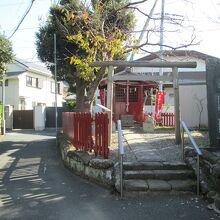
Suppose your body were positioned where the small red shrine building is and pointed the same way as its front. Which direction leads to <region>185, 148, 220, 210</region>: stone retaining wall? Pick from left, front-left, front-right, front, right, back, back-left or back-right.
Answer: front

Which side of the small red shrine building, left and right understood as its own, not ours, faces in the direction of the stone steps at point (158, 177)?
front

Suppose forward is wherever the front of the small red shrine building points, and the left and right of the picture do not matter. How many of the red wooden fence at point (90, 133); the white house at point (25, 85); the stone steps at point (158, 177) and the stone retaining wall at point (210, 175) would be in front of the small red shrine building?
3

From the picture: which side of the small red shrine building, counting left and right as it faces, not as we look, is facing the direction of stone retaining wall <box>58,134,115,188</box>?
front

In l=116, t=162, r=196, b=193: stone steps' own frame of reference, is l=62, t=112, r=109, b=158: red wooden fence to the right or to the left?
on its right

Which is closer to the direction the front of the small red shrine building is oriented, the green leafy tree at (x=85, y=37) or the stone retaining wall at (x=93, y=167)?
the stone retaining wall

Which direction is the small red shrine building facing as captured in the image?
toward the camera

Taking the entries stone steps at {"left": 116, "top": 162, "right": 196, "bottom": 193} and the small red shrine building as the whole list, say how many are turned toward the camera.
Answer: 2

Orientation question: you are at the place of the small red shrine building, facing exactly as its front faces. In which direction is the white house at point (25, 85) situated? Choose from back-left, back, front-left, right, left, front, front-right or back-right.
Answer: back-right

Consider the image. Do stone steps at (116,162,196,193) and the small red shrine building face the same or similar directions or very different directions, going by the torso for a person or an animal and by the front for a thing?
same or similar directions

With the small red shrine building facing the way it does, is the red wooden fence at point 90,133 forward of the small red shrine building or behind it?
forward

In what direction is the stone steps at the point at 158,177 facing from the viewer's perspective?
toward the camera

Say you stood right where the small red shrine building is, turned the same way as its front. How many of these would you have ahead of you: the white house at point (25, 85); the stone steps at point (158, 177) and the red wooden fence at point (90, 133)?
2

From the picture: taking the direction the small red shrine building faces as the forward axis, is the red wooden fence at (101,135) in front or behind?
in front
